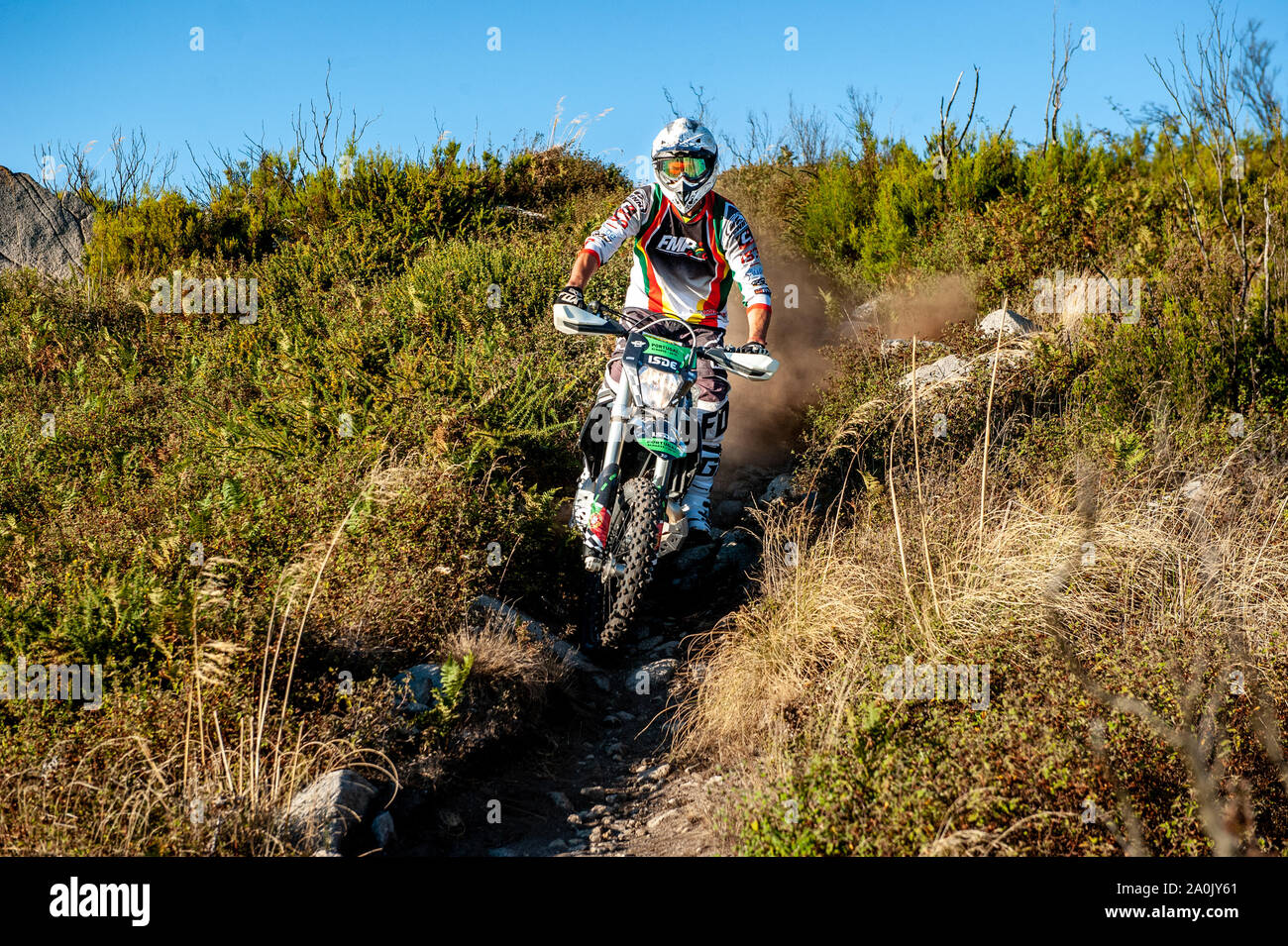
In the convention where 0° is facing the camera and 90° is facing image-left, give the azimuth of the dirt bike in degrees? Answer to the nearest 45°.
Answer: approximately 0°

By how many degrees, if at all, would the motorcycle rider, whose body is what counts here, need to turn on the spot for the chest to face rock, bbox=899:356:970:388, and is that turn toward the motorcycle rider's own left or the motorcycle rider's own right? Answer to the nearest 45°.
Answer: approximately 135° to the motorcycle rider's own left

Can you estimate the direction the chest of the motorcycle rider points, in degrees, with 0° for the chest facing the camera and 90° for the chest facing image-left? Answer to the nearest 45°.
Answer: approximately 0°

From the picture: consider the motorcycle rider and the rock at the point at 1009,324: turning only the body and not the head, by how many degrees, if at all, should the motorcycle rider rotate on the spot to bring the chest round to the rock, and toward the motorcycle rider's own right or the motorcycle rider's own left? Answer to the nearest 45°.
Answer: approximately 135° to the motorcycle rider's own left
